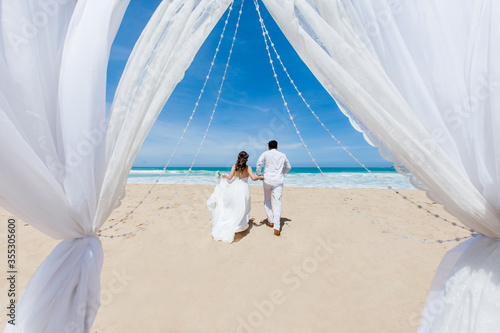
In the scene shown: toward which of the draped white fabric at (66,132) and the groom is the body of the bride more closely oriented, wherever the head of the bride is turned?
the groom

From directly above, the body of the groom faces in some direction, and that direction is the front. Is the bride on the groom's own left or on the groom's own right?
on the groom's own left

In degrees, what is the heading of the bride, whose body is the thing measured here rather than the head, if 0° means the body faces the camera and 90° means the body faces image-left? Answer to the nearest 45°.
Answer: approximately 180°

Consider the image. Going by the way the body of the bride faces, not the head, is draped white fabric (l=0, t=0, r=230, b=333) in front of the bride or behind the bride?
behind

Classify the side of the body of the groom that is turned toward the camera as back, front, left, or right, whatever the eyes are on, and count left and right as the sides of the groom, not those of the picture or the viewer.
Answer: back

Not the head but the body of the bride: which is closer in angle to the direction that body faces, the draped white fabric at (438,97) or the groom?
the groom

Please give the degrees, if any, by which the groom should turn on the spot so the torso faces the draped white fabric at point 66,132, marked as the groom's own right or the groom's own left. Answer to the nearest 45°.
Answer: approximately 180°

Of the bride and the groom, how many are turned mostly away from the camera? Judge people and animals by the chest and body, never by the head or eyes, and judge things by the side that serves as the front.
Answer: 2
